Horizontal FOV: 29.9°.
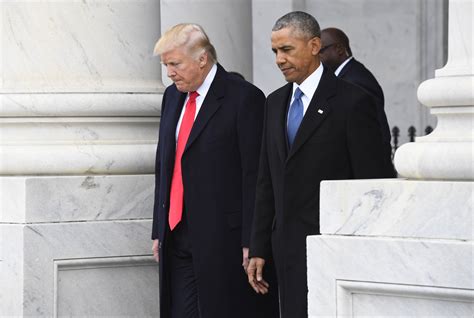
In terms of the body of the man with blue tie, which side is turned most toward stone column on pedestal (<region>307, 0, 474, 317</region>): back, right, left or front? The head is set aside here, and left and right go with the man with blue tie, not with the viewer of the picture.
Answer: left

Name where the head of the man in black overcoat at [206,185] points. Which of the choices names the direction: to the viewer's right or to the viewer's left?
to the viewer's left

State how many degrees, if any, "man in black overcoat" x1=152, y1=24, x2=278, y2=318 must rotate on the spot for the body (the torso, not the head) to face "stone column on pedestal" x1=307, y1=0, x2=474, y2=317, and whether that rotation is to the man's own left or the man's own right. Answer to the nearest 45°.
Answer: approximately 90° to the man's own left

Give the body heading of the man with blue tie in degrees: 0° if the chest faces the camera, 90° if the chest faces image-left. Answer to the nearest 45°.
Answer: approximately 45°

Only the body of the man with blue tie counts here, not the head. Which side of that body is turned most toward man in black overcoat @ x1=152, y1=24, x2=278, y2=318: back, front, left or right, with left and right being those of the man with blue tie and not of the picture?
right

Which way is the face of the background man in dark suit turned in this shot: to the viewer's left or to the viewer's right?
to the viewer's left

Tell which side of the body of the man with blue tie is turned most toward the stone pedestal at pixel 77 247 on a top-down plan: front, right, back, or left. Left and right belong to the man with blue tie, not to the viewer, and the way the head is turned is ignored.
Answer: right

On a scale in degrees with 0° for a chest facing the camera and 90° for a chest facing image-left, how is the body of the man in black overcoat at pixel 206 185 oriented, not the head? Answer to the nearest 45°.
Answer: approximately 45°

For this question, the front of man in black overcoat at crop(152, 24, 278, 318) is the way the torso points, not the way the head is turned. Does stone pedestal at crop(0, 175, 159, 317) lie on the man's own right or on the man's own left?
on the man's own right
